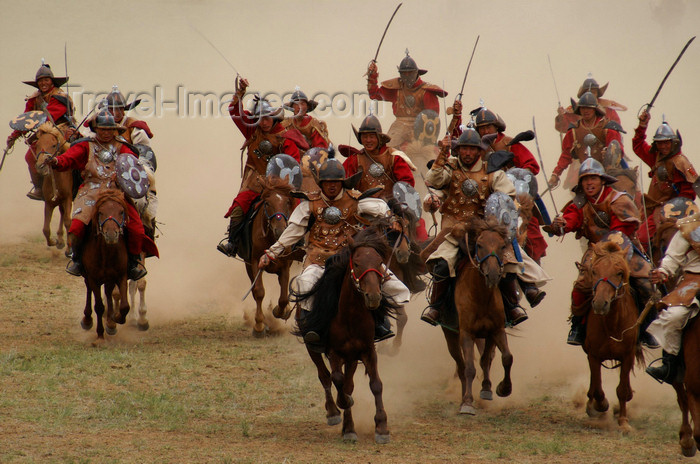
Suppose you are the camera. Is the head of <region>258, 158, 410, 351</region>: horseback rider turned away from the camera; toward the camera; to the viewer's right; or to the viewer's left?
toward the camera

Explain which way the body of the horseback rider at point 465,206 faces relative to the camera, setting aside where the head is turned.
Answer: toward the camera

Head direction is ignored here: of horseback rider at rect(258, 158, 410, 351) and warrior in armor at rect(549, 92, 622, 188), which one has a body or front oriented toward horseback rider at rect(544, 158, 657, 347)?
the warrior in armor

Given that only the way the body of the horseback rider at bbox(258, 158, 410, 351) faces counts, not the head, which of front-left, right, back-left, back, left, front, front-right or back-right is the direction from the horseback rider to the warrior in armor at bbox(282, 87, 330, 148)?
back

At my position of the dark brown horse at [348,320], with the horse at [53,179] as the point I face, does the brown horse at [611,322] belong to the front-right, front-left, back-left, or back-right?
back-right

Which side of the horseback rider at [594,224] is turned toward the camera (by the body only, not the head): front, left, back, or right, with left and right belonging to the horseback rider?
front

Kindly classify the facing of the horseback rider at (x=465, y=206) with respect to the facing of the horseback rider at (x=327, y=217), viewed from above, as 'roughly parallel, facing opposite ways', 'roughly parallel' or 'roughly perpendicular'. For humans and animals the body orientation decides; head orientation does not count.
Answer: roughly parallel

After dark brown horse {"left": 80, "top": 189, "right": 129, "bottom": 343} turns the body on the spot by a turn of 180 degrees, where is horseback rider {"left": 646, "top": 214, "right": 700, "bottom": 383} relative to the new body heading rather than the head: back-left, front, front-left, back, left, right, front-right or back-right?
back-right

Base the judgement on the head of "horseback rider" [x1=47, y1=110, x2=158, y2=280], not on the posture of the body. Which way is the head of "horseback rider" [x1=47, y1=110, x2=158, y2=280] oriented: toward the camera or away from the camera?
toward the camera

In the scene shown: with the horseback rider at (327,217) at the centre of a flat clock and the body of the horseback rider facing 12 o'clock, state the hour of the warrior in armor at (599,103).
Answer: The warrior in armor is roughly at 7 o'clock from the horseback rider.

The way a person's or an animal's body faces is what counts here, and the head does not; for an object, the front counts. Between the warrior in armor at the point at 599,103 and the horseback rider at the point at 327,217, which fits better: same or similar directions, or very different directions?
same or similar directions

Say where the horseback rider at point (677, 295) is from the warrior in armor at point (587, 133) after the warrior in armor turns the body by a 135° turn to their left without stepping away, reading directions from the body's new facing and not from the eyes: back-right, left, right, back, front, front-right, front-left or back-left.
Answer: back-right

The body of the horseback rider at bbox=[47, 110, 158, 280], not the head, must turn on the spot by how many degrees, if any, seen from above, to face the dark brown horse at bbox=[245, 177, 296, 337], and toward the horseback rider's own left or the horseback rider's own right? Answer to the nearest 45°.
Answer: approximately 90° to the horseback rider's own left

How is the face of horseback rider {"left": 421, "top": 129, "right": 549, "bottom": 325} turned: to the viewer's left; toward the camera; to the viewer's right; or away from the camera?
toward the camera

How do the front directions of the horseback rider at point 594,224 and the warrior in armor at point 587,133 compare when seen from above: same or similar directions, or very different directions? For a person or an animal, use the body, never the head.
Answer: same or similar directions

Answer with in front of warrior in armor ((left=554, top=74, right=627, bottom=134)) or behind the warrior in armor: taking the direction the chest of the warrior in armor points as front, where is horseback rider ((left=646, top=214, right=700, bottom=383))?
in front

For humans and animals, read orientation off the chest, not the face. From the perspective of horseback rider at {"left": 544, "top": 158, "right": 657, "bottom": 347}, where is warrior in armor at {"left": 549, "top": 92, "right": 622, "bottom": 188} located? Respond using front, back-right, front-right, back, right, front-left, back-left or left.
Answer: back

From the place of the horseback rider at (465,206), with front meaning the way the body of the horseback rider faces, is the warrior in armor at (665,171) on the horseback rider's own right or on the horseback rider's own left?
on the horseback rider's own left

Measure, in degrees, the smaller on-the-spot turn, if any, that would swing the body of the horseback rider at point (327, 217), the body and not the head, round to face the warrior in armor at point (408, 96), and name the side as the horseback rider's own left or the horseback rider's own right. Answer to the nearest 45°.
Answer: approximately 180°

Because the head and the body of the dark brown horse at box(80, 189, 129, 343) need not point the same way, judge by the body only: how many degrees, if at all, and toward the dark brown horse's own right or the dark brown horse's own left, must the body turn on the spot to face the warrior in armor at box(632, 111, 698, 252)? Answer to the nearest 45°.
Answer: approximately 90° to the dark brown horse's own left

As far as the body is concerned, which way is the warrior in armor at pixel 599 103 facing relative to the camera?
toward the camera

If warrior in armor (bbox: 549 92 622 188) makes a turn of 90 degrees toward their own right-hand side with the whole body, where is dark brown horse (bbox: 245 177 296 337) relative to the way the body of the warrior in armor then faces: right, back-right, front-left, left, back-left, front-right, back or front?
front-left
